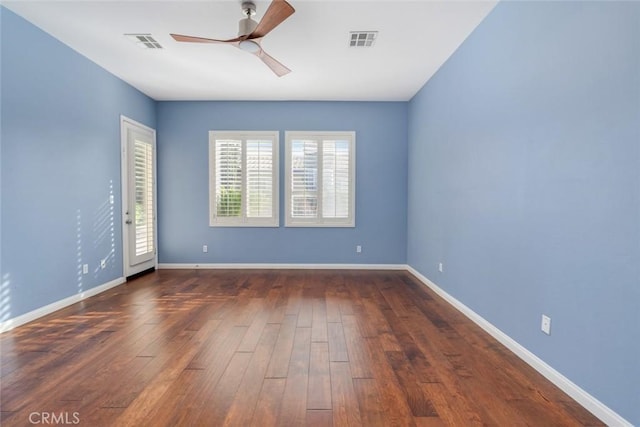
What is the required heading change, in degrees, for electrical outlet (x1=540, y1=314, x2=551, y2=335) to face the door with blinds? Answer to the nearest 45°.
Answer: approximately 45° to its right

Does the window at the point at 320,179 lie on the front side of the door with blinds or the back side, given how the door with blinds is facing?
on the front side

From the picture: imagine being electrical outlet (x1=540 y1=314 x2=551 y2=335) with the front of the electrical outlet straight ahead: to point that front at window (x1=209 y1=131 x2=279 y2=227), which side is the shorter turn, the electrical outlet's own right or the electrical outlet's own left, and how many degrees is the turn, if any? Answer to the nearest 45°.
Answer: approximately 45° to the electrical outlet's own right

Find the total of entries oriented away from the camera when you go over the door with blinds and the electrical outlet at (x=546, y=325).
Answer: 0

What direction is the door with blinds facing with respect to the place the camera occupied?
facing the viewer and to the right of the viewer

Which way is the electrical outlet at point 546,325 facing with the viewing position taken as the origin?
facing the viewer and to the left of the viewer

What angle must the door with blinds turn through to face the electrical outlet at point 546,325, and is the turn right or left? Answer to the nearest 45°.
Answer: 0° — it already faces it
